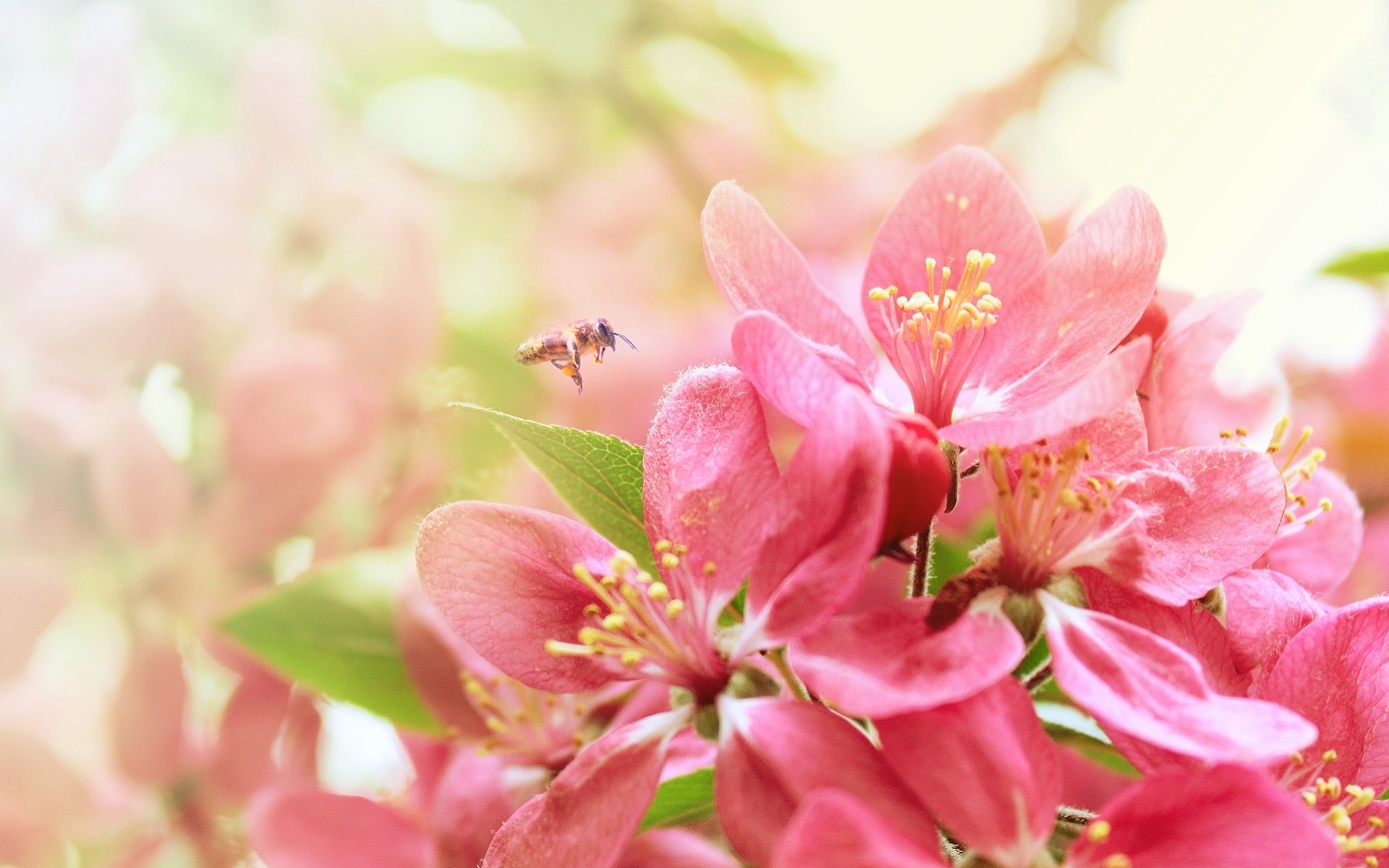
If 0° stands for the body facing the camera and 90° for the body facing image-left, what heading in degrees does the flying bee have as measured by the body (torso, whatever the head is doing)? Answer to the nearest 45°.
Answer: approximately 270°
